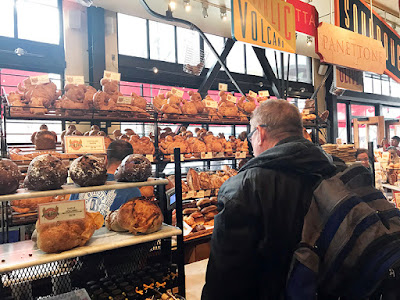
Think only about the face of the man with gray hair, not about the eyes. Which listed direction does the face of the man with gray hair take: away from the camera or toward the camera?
away from the camera

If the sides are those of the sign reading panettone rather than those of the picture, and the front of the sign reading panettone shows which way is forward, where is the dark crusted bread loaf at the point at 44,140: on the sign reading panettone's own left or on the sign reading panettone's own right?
on the sign reading panettone's own right

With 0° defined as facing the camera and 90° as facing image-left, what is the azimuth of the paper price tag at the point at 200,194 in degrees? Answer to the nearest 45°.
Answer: approximately 0°

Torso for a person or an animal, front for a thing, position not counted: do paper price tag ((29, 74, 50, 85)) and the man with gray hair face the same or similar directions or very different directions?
very different directions

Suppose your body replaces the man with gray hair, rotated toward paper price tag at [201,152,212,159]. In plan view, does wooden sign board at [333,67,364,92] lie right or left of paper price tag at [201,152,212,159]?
right

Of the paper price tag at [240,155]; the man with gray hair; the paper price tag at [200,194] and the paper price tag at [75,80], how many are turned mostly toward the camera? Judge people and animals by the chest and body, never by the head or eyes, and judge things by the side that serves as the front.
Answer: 3
